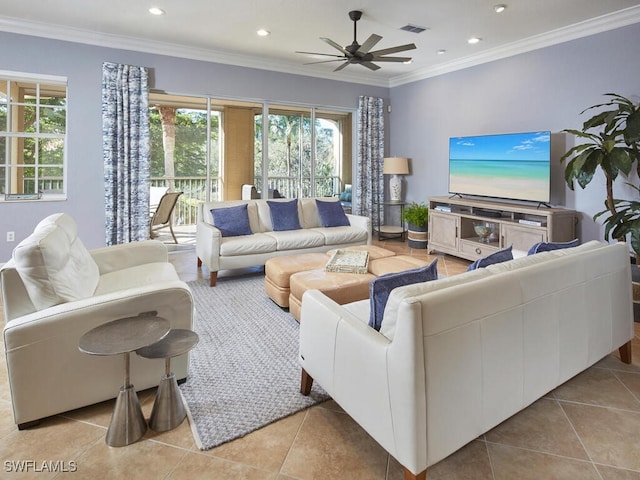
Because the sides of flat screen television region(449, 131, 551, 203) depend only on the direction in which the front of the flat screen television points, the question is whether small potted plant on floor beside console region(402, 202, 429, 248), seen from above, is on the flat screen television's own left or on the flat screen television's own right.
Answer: on the flat screen television's own right

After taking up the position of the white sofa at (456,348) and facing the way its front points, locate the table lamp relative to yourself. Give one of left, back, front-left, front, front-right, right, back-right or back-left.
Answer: front-right

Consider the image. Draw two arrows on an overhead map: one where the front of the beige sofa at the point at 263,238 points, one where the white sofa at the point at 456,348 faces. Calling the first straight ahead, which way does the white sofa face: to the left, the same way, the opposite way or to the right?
the opposite way

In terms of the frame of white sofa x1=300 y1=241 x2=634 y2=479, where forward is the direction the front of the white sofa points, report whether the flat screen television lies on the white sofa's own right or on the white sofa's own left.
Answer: on the white sofa's own right

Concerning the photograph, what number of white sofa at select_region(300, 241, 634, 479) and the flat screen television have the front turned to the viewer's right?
0

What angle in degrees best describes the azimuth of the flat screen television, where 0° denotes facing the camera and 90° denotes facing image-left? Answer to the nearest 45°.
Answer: approximately 45°

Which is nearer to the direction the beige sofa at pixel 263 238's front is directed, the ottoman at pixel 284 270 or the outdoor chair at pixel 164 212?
the ottoman

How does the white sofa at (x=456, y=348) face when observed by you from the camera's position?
facing away from the viewer and to the left of the viewer

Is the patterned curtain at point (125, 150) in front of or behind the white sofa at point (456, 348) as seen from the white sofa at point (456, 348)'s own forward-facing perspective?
in front

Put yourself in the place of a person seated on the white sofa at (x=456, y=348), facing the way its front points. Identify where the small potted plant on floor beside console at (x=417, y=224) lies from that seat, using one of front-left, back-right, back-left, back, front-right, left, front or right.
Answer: front-right

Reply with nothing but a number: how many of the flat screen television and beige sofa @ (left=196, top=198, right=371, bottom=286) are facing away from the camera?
0
